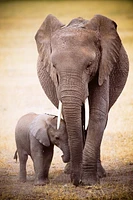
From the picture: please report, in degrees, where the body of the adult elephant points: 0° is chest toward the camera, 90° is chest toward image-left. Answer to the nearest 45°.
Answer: approximately 0°

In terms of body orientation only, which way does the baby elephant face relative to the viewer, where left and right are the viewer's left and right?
facing the viewer and to the right of the viewer
